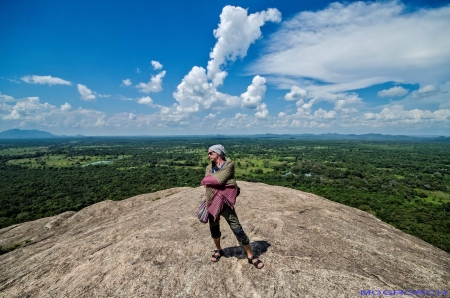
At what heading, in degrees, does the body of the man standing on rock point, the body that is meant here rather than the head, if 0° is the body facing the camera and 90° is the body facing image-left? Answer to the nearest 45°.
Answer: approximately 45°
